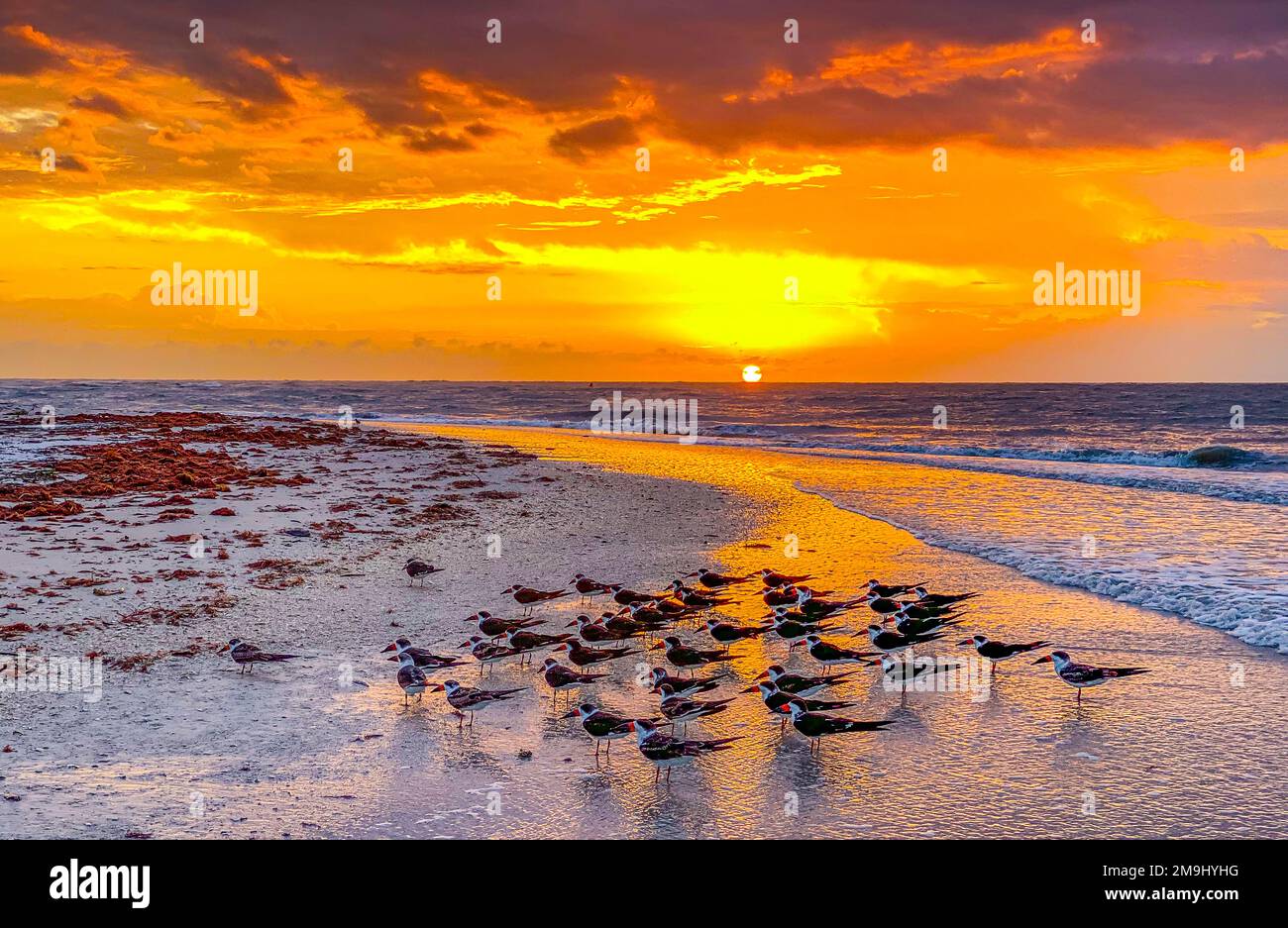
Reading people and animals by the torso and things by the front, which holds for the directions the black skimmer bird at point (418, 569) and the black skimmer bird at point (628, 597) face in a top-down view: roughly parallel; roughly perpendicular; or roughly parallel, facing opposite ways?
roughly parallel

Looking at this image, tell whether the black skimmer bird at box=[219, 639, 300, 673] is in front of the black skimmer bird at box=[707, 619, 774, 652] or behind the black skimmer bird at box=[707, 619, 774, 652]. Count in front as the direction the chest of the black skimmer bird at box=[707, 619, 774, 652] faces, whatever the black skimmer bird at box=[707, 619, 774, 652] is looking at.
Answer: in front

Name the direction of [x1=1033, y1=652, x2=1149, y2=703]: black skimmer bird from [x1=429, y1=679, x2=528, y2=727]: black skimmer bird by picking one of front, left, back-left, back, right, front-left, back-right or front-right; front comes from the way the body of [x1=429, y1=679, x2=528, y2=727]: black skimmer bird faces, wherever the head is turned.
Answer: back

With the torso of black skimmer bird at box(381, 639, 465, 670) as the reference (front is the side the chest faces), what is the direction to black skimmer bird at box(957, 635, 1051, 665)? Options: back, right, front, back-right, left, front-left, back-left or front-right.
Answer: back

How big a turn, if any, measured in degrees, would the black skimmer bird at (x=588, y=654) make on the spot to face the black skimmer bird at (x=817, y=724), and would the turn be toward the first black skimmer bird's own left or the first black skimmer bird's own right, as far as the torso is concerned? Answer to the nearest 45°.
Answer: approximately 135° to the first black skimmer bird's own left

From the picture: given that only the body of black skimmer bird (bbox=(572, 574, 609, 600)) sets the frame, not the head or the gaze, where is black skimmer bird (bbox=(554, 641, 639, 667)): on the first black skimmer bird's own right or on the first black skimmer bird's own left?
on the first black skimmer bird's own left

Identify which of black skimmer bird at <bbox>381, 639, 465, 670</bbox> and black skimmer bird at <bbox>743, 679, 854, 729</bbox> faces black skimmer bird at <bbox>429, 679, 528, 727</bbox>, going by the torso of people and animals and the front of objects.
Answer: black skimmer bird at <bbox>743, 679, 854, 729</bbox>

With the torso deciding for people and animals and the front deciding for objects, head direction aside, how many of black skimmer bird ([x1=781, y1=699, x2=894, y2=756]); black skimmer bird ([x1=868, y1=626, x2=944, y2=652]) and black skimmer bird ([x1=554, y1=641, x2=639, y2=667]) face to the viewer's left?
3

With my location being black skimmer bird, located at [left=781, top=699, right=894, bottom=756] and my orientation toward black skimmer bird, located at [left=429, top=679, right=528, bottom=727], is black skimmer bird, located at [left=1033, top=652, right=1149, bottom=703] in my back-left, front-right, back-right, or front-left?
back-right

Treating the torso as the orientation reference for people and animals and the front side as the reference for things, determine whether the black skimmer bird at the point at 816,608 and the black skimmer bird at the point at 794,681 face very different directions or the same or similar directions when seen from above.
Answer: same or similar directions

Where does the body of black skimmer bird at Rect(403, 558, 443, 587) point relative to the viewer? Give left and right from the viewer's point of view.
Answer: facing to the left of the viewer

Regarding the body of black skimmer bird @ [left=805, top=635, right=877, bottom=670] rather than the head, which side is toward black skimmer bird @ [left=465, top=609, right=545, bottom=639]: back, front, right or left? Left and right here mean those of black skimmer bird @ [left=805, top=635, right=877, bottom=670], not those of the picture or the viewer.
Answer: front

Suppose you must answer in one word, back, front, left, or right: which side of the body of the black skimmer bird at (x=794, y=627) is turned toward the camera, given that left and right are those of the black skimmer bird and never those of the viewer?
left

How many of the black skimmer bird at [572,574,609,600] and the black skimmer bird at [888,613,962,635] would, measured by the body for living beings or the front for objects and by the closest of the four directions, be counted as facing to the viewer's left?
2

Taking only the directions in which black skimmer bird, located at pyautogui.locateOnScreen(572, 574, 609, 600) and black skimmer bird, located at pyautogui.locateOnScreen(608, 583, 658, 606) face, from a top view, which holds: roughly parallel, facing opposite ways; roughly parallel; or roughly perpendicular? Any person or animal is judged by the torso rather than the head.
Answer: roughly parallel

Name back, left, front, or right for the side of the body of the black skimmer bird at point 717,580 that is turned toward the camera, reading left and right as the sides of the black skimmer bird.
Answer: left

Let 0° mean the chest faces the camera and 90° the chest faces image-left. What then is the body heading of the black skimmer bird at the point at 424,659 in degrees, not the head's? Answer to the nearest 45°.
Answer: approximately 90°

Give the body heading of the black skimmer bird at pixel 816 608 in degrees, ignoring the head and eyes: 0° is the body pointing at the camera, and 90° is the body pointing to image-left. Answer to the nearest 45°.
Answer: approximately 90°
